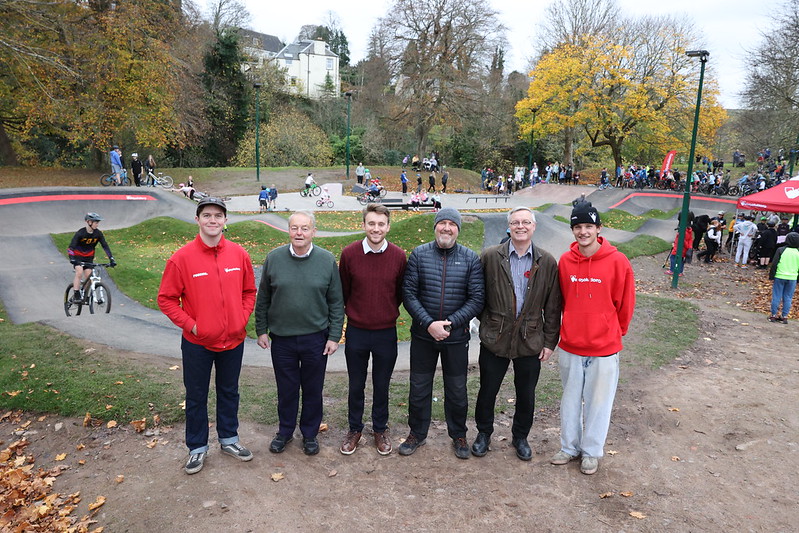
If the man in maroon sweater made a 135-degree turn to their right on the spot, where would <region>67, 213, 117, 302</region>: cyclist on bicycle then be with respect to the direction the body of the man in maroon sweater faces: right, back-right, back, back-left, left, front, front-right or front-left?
front

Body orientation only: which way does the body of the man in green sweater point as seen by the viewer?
toward the camera

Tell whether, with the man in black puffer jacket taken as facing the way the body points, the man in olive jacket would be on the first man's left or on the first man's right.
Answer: on the first man's left

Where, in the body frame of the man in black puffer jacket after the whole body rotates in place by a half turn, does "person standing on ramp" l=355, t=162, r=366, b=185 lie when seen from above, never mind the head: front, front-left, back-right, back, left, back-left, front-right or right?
front

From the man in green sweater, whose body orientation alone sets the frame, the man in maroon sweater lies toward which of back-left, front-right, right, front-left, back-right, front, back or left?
left

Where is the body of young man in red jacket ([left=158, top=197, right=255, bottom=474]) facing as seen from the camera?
toward the camera

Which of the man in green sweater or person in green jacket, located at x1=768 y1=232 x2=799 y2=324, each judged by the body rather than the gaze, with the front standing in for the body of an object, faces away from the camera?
the person in green jacket

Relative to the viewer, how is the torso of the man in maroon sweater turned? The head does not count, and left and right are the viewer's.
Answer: facing the viewer

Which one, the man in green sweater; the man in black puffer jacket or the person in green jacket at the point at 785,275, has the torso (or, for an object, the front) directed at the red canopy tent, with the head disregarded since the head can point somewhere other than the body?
the person in green jacket

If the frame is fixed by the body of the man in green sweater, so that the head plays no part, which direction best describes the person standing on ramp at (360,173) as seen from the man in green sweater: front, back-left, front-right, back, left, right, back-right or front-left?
back

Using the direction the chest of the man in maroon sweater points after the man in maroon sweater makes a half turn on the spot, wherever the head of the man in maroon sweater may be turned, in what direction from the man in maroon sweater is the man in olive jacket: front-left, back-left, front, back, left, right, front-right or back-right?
right

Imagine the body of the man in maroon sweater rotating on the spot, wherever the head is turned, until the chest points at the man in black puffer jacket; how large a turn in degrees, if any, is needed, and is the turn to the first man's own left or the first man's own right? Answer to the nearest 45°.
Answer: approximately 90° to the first man's own left

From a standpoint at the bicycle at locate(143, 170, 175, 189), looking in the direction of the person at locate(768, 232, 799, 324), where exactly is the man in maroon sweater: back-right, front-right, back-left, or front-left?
front-right

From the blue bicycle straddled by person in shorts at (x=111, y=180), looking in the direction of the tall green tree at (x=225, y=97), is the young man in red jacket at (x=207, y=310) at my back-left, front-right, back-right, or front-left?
back-right

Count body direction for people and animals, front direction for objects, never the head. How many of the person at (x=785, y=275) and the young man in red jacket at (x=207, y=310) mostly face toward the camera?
1

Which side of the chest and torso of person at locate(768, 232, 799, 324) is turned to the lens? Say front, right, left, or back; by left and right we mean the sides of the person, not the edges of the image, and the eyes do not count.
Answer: back

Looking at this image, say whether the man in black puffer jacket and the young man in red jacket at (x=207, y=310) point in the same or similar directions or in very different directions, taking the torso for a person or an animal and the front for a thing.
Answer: same or similar directions
